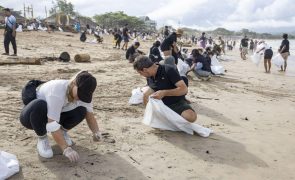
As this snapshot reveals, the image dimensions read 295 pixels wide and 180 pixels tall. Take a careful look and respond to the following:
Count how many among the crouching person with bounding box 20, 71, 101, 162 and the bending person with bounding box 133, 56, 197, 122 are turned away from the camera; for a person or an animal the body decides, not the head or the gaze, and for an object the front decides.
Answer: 0

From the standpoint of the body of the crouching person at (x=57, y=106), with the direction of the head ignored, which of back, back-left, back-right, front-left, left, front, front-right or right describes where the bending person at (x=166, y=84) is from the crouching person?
left

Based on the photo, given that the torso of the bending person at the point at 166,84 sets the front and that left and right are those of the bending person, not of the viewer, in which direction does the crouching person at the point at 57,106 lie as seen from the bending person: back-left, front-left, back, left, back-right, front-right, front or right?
front

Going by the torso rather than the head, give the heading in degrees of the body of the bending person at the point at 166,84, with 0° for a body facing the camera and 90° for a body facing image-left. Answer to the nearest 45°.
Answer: approximately 45°

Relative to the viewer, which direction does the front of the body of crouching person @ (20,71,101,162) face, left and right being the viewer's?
facing the viewer and to the right of the viewer

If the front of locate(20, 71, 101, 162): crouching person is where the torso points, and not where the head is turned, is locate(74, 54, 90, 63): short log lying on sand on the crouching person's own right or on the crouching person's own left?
on the crouching person's own left
